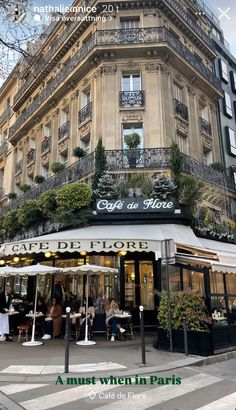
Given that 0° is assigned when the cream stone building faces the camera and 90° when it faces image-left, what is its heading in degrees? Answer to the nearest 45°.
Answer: approximately 0°

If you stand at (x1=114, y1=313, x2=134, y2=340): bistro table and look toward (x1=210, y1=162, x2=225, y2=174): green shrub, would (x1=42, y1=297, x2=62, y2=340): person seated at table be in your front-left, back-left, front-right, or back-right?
back-left
